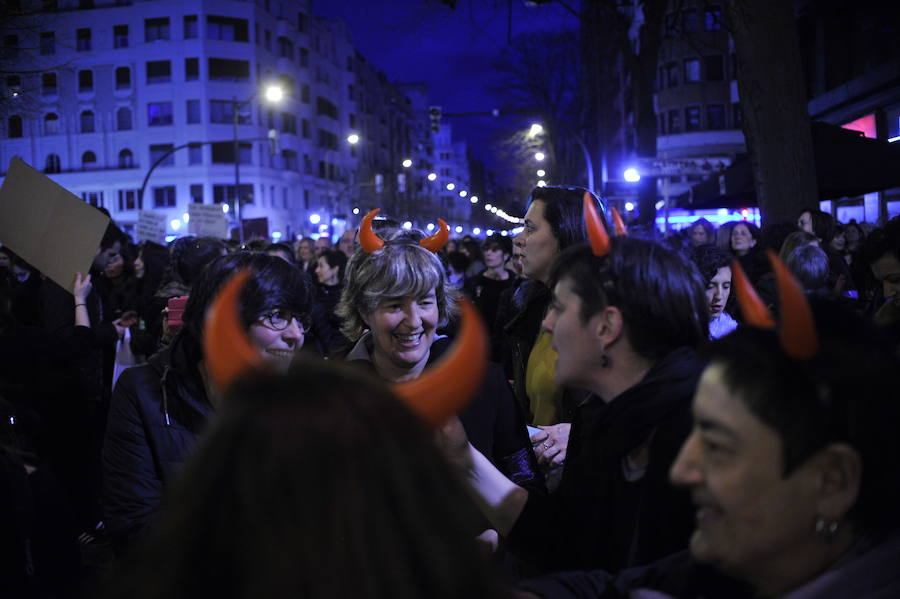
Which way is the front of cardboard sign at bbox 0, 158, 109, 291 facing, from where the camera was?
facing away from the viewer

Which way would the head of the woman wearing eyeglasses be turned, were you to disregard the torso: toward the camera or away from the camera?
toward the camera

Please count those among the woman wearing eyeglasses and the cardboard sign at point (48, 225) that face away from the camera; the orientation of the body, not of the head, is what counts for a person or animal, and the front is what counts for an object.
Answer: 1

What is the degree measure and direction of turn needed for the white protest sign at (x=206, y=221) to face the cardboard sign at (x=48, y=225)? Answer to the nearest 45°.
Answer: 0° — it already faces it

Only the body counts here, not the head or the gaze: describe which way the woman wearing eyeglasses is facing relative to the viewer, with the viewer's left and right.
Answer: facing the viewer and to the right of the viewer

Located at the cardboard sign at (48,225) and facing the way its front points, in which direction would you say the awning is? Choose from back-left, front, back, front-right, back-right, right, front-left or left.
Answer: right

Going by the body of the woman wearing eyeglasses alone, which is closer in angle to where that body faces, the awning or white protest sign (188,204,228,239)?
the awning

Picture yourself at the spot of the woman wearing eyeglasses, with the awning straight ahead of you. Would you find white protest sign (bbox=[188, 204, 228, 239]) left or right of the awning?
left

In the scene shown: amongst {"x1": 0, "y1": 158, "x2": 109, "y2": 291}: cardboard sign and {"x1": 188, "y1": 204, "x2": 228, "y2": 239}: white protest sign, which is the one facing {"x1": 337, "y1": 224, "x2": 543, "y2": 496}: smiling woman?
the white protest sign

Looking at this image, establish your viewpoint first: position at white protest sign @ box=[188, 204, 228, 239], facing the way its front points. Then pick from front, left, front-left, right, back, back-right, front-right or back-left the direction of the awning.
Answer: front-left

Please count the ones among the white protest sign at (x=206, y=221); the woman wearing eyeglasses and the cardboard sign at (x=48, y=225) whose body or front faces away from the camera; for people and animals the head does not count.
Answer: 1

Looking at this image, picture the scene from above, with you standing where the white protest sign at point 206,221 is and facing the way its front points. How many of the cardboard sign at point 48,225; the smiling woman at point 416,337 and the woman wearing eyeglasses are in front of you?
3

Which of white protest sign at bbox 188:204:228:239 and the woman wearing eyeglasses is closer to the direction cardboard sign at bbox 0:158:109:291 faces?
the white protest sign

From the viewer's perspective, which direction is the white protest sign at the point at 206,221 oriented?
toward the camera

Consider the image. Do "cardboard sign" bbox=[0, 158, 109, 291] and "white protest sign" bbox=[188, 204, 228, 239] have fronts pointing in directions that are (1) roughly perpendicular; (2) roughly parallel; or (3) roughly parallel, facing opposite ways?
roughly parallel, facing opposite ways

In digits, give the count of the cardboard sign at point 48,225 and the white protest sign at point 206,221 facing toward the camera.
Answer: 1
